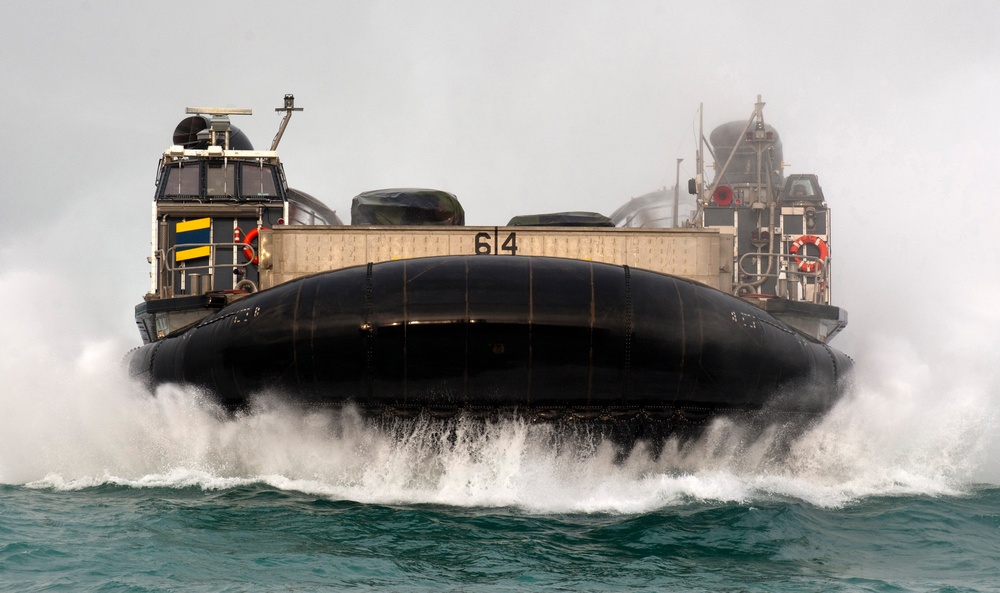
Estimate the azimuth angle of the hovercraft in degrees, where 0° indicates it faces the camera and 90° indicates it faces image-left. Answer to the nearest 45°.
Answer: approximately 0°
